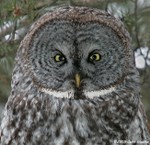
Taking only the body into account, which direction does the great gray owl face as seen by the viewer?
toward the camera
